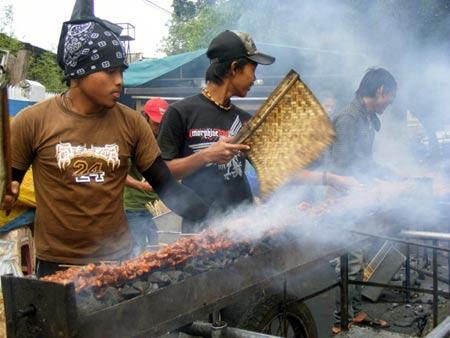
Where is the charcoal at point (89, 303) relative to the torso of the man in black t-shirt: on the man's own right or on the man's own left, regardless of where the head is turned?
on the man's own right

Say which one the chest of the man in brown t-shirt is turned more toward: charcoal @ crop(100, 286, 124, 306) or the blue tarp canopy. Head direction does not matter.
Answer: the charcoal

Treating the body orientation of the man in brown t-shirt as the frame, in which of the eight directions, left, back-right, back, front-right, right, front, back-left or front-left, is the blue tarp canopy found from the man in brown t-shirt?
back

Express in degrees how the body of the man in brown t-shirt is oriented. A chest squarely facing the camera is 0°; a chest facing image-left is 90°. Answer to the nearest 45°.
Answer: approximately 0°

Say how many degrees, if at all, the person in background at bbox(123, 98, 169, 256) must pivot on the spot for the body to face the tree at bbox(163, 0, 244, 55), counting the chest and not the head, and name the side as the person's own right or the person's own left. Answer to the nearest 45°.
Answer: approximately 135° to the person's own left

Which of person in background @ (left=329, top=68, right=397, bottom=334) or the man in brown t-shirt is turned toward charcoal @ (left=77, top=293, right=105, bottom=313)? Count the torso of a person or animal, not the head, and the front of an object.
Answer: the man in brown t-shirt

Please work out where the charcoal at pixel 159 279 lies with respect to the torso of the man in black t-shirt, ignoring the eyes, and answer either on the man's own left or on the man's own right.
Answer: on the man's own right

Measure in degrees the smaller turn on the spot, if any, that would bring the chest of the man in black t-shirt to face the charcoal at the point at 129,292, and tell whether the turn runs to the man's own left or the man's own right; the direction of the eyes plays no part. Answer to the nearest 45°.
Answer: approximately 45° to the man's own right

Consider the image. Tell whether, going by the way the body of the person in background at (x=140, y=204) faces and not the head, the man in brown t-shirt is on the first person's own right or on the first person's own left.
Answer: on the first person's own right
